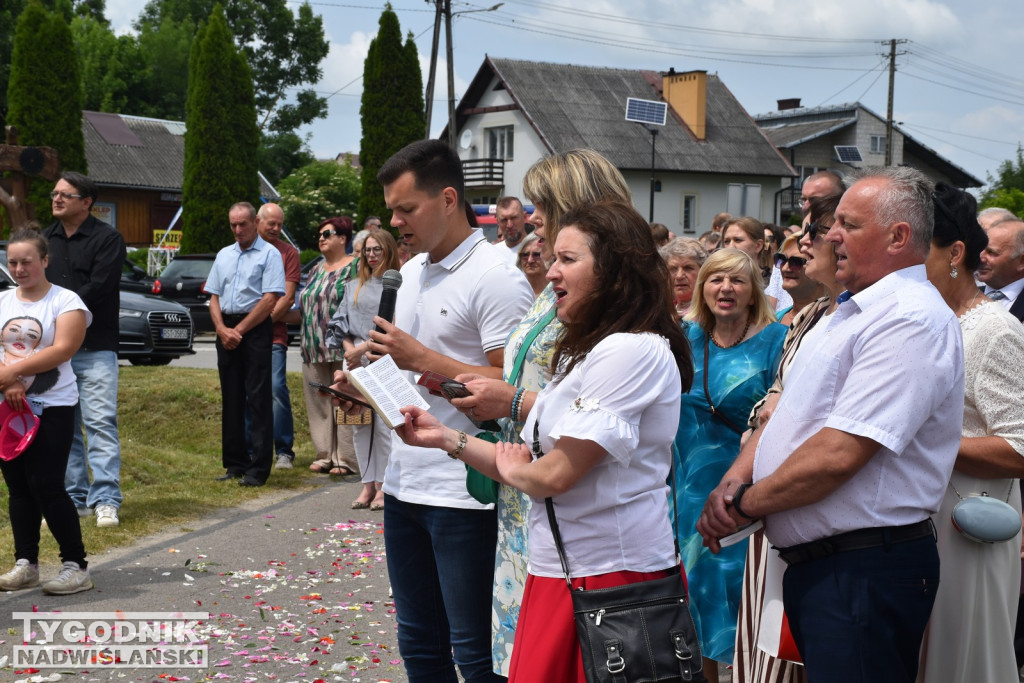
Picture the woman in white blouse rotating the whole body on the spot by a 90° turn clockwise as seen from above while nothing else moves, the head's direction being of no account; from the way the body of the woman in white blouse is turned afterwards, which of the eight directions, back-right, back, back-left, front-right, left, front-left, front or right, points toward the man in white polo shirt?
left

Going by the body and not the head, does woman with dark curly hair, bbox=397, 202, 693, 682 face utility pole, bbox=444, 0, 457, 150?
no

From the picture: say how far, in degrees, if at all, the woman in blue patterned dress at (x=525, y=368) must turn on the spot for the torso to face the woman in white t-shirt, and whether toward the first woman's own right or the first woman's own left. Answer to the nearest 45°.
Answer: approximately 45° to the first woman's own right

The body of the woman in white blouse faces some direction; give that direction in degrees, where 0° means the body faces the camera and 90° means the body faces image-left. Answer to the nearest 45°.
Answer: approximately 90°

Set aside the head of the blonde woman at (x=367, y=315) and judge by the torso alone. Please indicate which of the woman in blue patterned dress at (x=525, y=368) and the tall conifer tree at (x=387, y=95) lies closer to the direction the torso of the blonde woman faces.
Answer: the woman in blue patterned dress

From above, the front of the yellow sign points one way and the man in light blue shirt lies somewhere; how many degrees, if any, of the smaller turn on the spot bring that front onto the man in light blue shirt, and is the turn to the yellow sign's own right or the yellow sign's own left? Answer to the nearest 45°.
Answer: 0° — it already faces them

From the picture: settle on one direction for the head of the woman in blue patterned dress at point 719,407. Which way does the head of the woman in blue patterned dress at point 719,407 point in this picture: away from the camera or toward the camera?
toward the camera

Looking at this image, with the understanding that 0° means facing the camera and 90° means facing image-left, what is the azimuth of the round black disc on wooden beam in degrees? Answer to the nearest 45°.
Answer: approximately 0°

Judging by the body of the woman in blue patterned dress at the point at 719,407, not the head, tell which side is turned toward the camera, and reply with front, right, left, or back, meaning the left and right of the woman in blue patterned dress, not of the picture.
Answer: front

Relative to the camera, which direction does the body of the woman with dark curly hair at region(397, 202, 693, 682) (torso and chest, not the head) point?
to the viewer's left

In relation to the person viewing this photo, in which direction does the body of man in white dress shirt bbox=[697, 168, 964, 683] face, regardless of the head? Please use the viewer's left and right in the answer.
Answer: facing to the left of the viewer

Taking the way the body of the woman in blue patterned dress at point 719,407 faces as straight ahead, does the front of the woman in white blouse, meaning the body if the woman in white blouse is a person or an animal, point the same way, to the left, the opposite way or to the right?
to the right

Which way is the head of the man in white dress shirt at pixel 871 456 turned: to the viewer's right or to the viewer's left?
to the viewer's left
